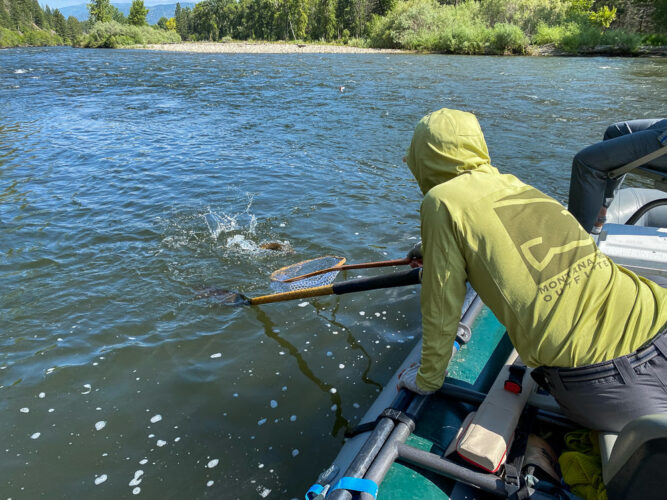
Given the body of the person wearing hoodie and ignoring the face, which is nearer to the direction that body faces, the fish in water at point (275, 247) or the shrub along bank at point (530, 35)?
the fish in water

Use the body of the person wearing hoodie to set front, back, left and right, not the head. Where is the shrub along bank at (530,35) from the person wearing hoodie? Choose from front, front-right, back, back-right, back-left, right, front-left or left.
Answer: front-right

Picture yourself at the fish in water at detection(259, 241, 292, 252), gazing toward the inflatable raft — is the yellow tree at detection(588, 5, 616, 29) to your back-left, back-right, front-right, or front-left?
back-left

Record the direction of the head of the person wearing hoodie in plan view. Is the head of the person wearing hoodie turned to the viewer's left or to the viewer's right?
to the viewer's left

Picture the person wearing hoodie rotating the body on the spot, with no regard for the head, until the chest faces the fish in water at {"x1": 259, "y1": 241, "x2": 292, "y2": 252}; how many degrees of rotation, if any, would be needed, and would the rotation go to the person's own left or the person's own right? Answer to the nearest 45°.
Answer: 0° — they already face it

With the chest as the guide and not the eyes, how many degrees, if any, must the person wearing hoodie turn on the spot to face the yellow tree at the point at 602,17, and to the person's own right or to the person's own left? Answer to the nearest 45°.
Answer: approximately 45° to the person's own right

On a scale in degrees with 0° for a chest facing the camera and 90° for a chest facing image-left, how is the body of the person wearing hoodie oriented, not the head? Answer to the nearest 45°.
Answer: approximately 135°
